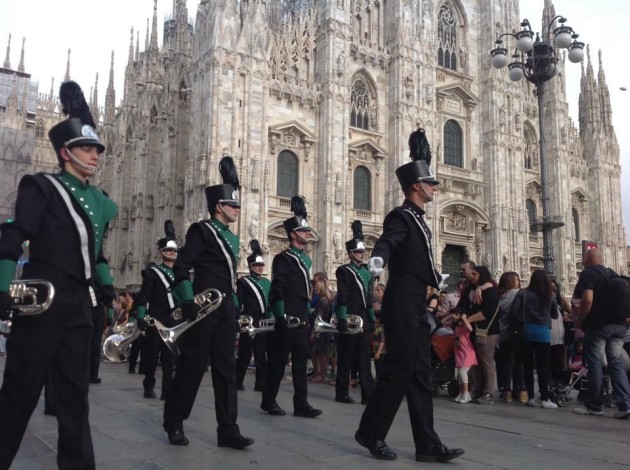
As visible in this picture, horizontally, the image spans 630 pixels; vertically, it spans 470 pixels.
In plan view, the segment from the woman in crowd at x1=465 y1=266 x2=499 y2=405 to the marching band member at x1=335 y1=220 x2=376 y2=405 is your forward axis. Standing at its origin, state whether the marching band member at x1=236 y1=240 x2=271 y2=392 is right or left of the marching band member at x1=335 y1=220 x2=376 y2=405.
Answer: right

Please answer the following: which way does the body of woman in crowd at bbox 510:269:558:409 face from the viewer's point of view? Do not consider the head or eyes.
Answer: away from the camera

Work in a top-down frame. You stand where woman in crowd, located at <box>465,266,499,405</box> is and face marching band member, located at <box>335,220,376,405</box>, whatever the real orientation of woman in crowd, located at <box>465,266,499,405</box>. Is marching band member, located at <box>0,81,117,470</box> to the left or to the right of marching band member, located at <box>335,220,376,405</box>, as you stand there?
left

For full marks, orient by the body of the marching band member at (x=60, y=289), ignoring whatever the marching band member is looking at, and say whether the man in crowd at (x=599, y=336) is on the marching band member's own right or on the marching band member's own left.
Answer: on the marching band member's own left
